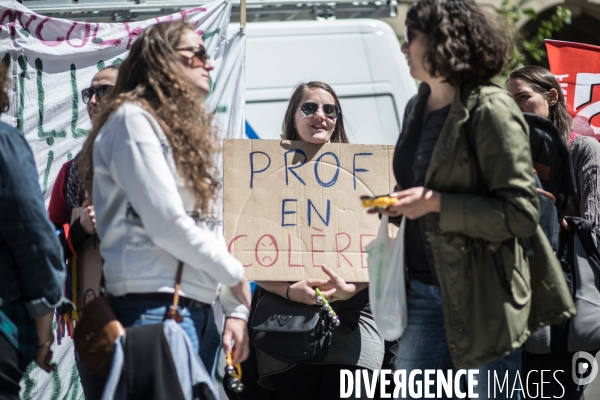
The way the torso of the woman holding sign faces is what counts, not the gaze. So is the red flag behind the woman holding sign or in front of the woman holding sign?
behind

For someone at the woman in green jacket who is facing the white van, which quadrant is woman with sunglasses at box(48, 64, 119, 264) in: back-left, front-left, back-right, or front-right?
front-left

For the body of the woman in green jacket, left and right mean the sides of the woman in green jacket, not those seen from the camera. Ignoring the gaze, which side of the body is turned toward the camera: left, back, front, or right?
left

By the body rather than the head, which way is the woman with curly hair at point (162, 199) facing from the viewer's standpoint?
to the viewer's right

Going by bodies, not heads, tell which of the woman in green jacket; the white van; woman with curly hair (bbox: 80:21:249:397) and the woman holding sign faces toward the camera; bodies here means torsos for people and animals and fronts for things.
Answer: the woman holding sign

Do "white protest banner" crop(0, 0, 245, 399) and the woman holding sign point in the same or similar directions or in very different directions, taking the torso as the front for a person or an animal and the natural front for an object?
same or similar directions

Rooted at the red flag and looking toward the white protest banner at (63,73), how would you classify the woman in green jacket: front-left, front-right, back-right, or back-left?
front-left

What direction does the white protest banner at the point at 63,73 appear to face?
toward the camera

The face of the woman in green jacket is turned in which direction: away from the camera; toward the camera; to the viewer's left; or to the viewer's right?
to the viewer's left

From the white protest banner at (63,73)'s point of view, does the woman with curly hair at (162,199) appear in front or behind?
in front

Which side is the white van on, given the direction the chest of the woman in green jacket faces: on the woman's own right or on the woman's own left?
on the woman's own right

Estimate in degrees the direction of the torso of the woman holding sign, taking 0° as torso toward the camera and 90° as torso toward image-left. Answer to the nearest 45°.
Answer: approximately 0°

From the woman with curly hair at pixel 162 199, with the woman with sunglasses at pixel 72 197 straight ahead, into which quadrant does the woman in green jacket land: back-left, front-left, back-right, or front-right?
back-right

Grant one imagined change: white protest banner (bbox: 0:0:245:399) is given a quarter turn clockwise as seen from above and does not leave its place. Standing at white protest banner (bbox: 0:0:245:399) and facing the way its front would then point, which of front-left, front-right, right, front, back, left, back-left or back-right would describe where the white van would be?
back
